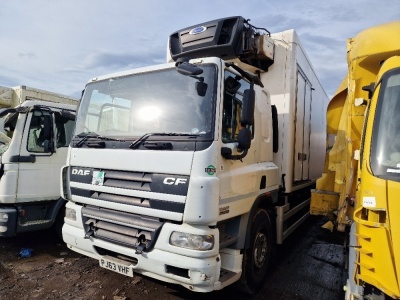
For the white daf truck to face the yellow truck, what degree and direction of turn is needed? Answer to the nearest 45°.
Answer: approximately 135° to its left

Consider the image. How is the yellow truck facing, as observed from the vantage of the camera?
facing the viewer and to the right of the viewer

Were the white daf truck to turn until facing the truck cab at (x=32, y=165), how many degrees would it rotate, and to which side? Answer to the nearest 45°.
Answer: approximately 90° to its right

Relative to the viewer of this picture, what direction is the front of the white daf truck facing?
facing the viewer and to the left of the viewer

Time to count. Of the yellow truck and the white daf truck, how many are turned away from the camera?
0

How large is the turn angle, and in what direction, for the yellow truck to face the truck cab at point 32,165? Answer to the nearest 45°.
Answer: approximately 135° to its right

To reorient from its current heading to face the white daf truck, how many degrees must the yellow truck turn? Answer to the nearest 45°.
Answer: approximately 135° to its right
